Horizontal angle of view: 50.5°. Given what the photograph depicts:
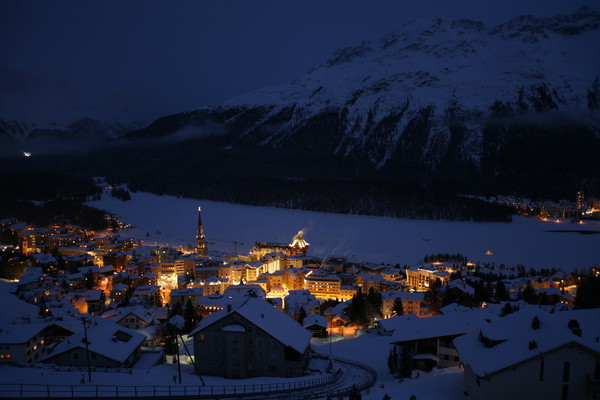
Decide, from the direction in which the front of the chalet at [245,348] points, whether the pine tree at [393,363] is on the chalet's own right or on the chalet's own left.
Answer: on the chalet's own left

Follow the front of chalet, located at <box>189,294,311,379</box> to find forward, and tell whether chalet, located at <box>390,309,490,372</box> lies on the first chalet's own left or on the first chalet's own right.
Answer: on the first chalet's own left

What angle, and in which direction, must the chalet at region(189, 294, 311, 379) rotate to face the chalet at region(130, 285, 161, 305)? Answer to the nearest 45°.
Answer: approximately 180°

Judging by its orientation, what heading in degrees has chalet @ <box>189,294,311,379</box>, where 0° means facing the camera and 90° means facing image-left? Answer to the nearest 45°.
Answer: approximately 0°

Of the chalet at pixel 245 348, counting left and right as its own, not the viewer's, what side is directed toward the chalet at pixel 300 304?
back

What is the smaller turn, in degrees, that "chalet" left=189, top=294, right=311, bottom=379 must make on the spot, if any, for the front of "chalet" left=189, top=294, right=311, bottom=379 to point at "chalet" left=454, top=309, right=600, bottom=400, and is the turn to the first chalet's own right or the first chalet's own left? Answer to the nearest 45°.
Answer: approximately 45° to the first chalet's own left

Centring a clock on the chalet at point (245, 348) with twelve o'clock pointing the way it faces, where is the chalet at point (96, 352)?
the chalet at point (96, 352) is roughly at 3 o'clock from the chalet at point (245, 348).
